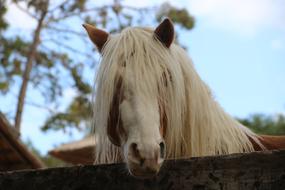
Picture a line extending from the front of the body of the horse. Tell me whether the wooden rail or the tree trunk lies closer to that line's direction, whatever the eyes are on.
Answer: the wooden rail

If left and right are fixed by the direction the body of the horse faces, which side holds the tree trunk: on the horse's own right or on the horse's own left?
on the horse's own right

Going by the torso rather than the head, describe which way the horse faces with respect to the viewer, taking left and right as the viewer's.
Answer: facing the viewer and to the left of the viewer
